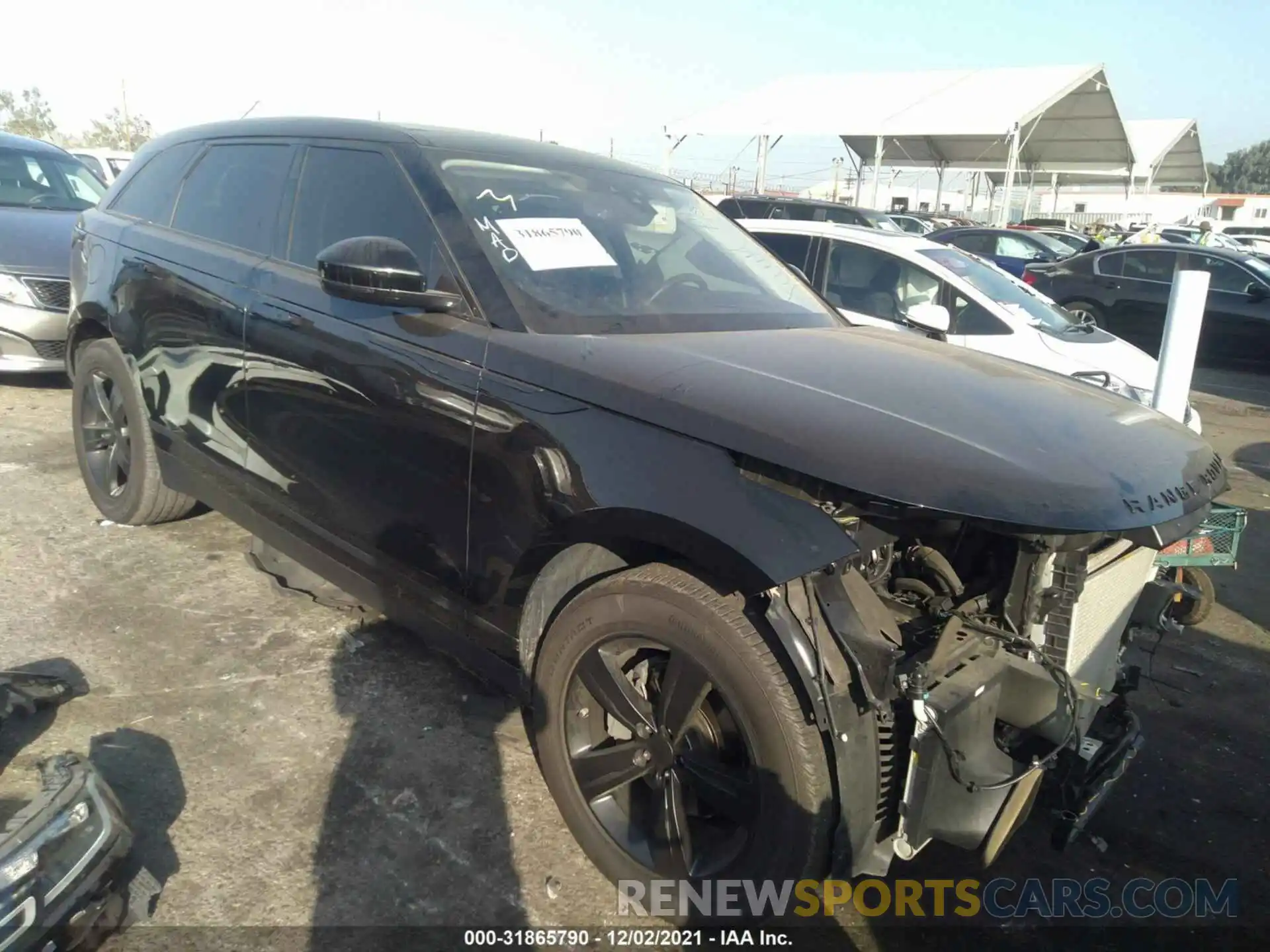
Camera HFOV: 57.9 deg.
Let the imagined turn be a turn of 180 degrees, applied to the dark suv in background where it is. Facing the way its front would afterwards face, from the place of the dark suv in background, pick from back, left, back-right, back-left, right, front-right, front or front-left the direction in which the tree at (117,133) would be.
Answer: front-right

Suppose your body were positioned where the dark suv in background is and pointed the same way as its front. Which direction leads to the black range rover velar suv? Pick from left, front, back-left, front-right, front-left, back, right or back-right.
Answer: right

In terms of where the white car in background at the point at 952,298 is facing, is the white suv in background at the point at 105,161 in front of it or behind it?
behind

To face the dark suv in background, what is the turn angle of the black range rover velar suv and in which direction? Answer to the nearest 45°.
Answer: approximately 135° to its left

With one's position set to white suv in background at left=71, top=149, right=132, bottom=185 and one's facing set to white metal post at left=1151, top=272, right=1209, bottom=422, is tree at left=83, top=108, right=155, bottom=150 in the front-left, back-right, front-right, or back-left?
back-left

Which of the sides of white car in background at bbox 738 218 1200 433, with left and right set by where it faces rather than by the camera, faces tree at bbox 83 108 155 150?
back

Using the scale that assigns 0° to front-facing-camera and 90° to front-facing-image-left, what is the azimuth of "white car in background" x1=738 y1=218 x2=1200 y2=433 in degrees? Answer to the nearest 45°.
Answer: approximately 315°

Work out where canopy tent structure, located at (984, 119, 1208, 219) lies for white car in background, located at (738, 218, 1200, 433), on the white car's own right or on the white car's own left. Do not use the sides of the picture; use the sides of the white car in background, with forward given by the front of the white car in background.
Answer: on the white car's own left

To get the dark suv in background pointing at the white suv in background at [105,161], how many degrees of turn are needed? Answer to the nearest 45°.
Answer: approximately 180°

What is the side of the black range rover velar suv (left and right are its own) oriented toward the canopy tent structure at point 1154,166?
left
